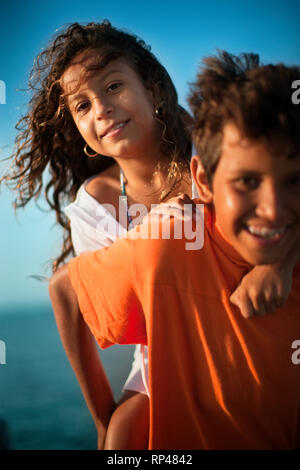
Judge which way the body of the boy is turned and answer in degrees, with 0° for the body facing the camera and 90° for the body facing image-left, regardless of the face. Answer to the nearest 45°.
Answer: approximately 315°
